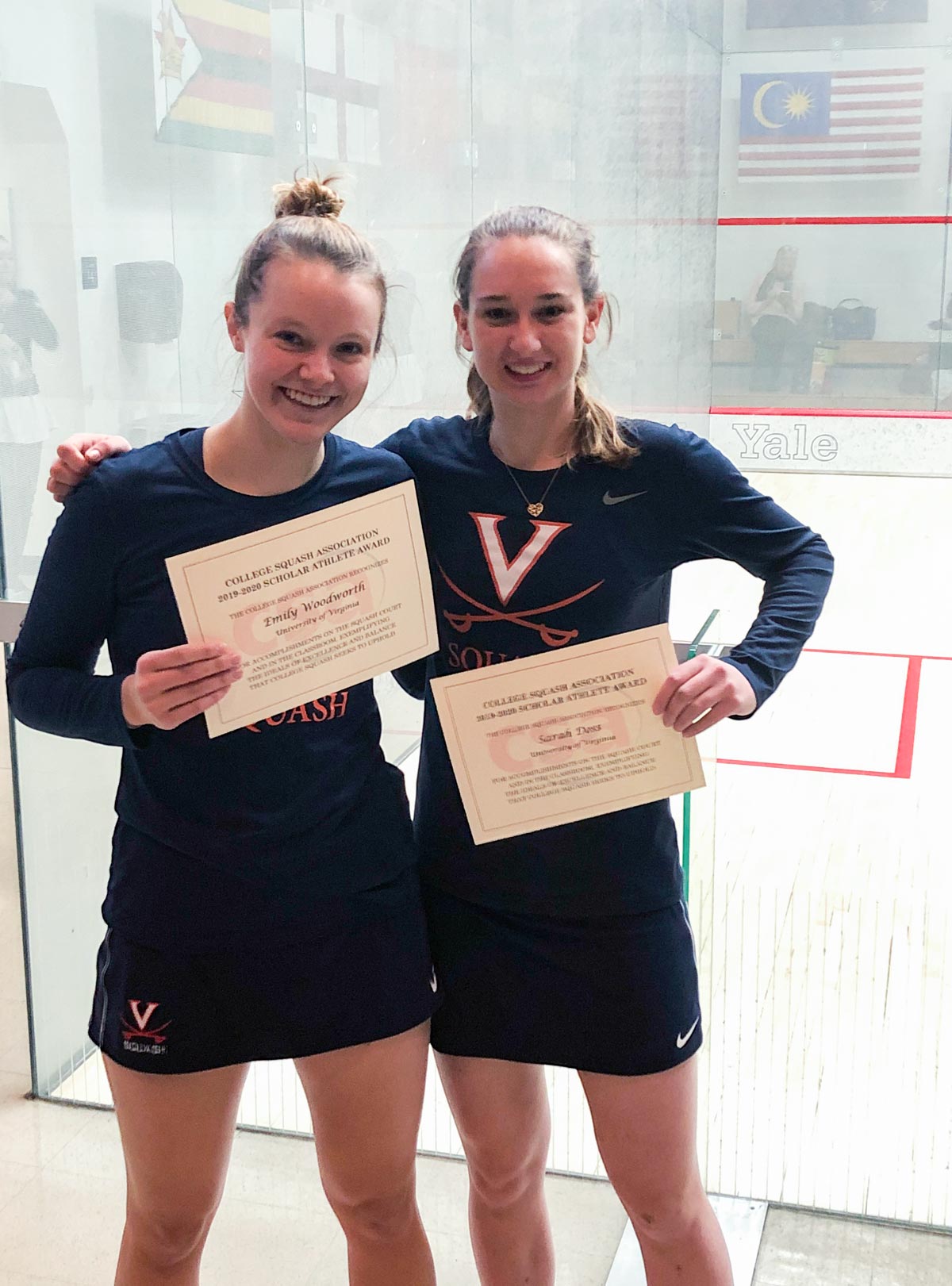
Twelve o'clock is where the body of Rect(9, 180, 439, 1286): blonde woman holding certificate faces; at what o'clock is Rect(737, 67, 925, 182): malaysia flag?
The malaysia flag is roughly at 7 o'clock from the blonde woman holding certificate.

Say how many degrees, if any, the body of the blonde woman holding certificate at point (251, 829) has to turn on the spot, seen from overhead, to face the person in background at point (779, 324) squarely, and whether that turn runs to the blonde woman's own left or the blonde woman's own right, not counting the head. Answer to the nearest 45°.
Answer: approximately 135° to the blonde woman's own left

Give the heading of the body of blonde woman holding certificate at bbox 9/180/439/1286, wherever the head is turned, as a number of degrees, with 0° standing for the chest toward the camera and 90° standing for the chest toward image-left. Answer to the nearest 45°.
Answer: approximately 0°

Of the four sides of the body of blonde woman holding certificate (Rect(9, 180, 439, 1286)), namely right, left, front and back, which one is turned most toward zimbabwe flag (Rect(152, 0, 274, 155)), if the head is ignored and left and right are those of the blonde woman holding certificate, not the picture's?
back
